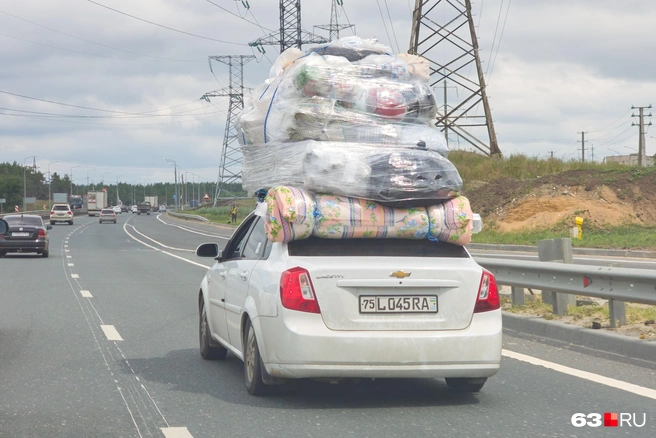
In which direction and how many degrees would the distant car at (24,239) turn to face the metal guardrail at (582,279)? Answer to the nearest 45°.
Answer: approximately 180°

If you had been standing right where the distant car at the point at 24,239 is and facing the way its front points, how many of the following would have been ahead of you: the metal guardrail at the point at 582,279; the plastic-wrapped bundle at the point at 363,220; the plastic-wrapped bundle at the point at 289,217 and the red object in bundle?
0

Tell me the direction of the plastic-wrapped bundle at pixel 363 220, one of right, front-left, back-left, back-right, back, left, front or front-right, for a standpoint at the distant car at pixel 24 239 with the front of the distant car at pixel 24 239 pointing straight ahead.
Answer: back

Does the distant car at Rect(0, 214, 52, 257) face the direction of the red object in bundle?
no

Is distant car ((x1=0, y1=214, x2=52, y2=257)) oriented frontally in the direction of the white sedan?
no

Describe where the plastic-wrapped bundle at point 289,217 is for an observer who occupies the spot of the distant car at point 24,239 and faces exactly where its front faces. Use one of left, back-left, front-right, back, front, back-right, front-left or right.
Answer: back

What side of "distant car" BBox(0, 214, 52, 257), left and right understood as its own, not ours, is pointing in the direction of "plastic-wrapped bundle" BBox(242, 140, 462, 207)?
back

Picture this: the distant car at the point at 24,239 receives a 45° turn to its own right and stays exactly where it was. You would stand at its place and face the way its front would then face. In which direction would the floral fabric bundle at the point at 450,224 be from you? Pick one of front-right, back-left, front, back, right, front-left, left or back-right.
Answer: back-right

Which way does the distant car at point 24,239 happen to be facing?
away from the camera

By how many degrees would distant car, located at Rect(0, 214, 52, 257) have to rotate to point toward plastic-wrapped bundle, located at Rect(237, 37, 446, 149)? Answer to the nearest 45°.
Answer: approximately 180°
